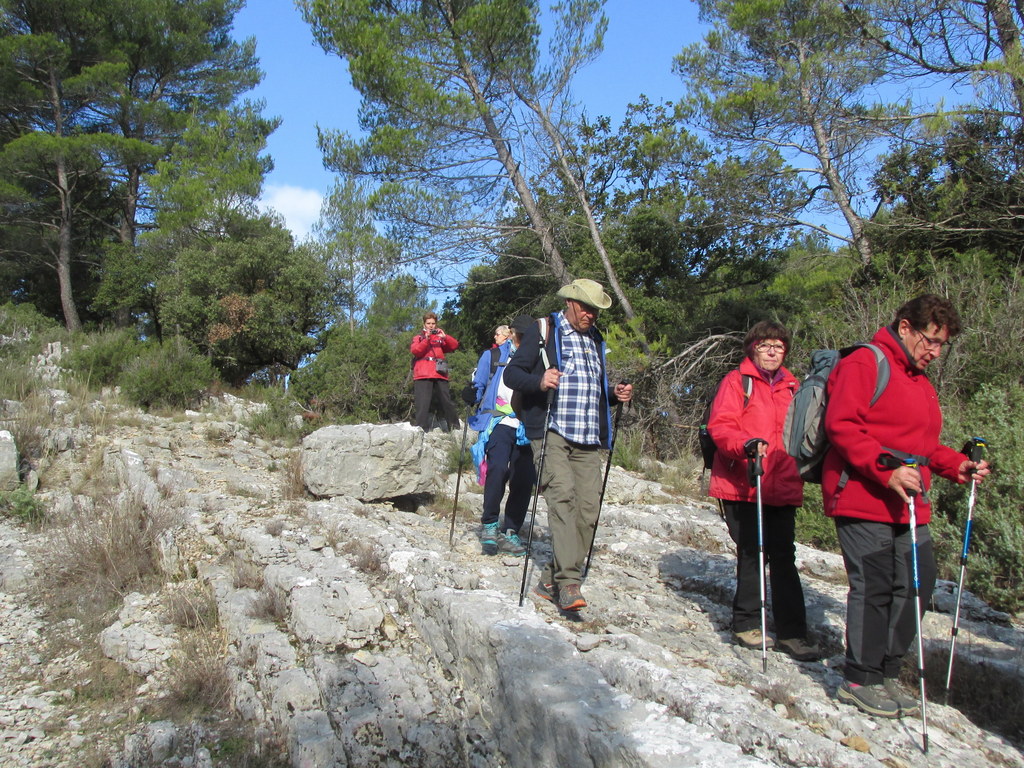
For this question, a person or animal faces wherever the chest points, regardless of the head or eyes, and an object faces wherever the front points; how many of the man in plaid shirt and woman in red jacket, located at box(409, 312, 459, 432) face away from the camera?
0

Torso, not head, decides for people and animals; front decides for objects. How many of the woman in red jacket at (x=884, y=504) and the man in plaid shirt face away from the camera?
0

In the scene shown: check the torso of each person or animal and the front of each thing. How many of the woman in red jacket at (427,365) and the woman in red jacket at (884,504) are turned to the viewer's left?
0

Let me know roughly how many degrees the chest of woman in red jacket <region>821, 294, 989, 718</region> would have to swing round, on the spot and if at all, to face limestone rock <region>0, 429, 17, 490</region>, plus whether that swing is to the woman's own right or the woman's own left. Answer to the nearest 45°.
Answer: approximately 135° to the woman's own right

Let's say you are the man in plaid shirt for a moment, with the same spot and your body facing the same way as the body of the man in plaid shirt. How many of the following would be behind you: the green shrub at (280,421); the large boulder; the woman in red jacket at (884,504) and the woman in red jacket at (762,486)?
2

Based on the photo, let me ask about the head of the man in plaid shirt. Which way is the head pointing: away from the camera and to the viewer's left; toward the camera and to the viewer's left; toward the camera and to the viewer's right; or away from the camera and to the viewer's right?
toward the camera and to the viewer's right

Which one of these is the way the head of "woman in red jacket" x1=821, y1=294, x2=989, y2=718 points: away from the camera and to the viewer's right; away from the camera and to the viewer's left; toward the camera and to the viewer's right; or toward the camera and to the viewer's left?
toward the camera and to the viewer's right

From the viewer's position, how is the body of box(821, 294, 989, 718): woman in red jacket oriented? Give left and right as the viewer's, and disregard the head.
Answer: facing the viewer and to the right of the viewer

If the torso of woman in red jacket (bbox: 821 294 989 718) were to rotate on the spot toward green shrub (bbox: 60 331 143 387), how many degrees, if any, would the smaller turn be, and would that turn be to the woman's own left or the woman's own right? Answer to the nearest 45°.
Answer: approximately 135° to the woman's own right

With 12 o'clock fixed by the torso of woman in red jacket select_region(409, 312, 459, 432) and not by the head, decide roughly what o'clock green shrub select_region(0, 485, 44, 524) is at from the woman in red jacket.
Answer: The green shrub is roughly at 2 o'clock from the woman in red jacket.

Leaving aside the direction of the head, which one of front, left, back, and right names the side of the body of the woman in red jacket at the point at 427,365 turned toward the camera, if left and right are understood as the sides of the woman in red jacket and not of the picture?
front
